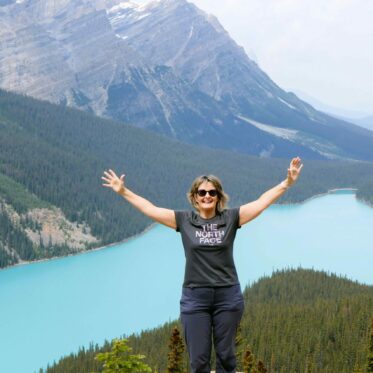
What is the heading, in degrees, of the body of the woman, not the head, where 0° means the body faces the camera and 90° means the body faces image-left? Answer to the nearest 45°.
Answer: approximately 0°
